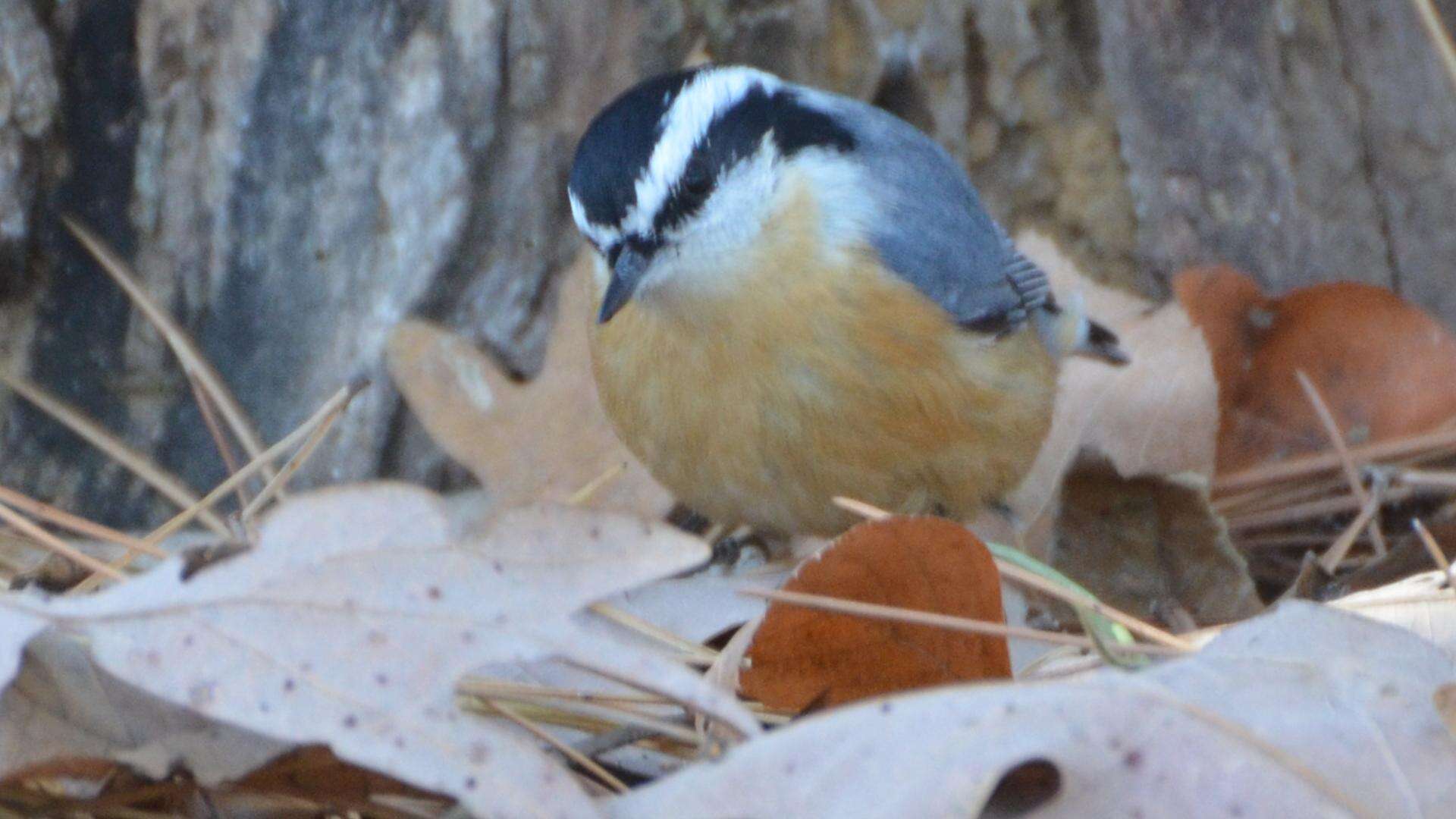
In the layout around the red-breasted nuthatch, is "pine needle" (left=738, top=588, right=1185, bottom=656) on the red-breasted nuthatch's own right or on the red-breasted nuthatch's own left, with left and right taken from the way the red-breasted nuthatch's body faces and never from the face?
on the red-breasted nuthatch's own left

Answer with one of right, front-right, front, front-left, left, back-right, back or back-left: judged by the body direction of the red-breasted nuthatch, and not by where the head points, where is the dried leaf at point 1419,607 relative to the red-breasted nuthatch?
left

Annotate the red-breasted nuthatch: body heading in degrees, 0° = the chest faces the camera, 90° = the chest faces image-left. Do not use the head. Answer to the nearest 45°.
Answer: approximately 45°

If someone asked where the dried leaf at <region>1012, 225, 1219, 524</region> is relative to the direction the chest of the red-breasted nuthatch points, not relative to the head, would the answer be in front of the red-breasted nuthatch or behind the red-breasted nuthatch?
behind

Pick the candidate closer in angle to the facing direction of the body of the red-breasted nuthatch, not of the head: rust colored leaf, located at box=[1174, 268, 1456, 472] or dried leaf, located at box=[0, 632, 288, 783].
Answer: the dried leaf

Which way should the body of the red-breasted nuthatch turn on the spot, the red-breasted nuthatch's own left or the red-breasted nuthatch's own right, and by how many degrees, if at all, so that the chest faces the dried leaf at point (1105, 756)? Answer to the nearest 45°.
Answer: approximately 45° to the red-breasted nuthatch's own left

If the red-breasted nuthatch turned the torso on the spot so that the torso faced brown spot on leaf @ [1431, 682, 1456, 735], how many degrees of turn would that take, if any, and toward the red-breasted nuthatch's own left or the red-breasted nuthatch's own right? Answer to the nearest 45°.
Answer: approximately 90° to the red-breasted nuthatch's own left

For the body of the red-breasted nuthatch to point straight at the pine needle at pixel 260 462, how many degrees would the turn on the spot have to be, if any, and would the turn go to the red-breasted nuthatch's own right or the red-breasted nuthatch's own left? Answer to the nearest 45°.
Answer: approximately 45° to the red-breasted nuthatch's own right

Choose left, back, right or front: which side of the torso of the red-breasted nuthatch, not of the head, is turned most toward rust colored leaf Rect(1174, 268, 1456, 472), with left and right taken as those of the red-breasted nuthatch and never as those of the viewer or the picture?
back

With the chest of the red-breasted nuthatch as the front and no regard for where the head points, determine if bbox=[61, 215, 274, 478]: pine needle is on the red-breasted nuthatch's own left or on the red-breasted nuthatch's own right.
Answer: on the red-breasted nuthatch's own right

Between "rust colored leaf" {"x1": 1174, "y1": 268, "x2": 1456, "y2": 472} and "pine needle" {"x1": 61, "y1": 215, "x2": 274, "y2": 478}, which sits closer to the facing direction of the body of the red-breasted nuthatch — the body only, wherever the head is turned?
the pine needle
